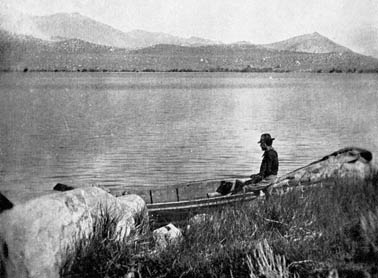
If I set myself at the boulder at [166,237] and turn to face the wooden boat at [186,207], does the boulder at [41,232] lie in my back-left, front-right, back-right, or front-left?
back-left

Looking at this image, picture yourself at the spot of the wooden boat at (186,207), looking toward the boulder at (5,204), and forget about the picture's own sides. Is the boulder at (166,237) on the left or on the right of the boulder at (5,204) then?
left

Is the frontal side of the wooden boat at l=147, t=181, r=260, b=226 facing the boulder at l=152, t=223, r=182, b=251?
no
